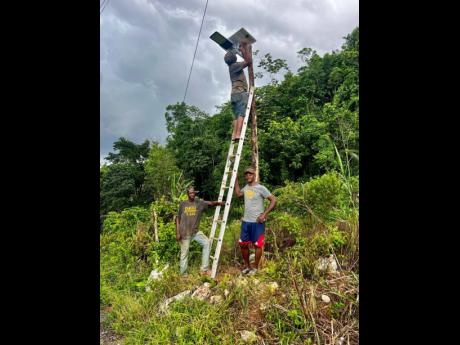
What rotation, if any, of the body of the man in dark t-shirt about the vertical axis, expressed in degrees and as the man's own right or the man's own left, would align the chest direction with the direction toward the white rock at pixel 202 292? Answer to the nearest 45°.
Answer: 0° — they already face it

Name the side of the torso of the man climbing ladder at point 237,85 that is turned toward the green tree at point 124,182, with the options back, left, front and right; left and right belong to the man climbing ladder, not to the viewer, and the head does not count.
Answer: left

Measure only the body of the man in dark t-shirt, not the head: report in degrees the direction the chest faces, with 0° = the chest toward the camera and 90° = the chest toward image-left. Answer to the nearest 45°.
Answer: approximately 0°

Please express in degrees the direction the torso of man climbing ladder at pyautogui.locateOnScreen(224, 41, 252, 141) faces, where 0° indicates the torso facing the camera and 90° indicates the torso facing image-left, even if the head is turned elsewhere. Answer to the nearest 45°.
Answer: approximately 225°

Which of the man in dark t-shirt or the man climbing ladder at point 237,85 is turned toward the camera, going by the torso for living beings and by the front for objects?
the man in dark t-shirt

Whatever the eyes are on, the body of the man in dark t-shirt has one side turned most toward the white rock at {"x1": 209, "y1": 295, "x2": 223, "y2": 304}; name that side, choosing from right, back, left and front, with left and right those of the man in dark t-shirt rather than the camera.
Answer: front

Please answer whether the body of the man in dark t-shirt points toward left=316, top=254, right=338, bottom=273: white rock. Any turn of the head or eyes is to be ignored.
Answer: no

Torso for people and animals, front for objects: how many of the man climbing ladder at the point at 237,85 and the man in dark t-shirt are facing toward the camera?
1

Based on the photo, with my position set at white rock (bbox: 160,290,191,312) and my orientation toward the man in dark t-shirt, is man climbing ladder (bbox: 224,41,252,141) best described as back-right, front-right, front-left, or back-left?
front-right

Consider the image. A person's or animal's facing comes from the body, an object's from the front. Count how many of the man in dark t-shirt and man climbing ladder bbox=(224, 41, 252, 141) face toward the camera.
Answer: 1
